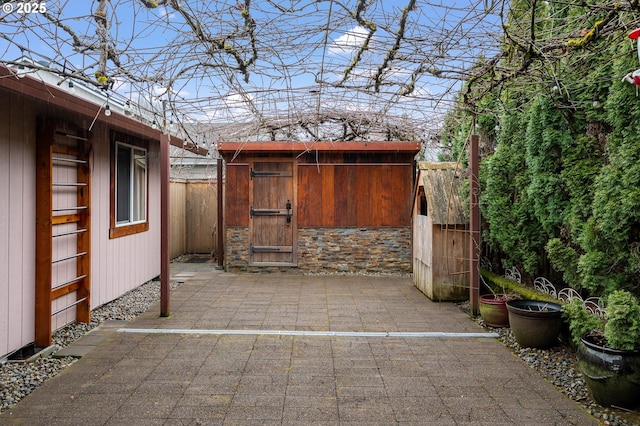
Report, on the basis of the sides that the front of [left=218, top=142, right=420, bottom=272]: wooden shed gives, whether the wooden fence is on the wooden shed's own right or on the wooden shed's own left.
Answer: on the wooden shed's own right

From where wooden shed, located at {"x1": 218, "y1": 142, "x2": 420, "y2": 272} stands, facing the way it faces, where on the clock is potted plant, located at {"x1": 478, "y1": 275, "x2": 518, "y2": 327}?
The potted plant is roughly at 11 o'clock from the wooden shed.

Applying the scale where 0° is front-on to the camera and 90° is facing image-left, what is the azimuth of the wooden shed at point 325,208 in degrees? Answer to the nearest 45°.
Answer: approximately 0°

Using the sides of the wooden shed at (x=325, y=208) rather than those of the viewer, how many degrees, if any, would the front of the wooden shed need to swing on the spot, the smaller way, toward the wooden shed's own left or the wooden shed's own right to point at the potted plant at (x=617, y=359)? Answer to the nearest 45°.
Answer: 0° — it already faces it

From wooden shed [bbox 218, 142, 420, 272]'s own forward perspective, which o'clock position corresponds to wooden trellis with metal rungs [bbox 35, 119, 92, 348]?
The wooden trellis with metal rungs is roughly at 1 o'clock from the wooden shed.

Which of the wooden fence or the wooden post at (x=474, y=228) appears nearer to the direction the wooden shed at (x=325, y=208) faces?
the wooden post

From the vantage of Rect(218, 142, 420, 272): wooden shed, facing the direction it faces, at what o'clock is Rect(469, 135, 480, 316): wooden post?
The wooden post is roughly at 11 o'clock from the wooden shed.

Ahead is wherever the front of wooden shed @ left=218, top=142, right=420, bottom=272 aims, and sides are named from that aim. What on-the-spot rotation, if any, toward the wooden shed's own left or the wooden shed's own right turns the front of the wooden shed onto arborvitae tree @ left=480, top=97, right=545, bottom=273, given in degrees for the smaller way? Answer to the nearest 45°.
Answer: approximately 45° to the wooden shed's own left

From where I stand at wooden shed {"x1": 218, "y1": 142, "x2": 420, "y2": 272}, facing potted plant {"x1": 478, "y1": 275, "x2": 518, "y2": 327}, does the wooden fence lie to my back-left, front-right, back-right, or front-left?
back-right
